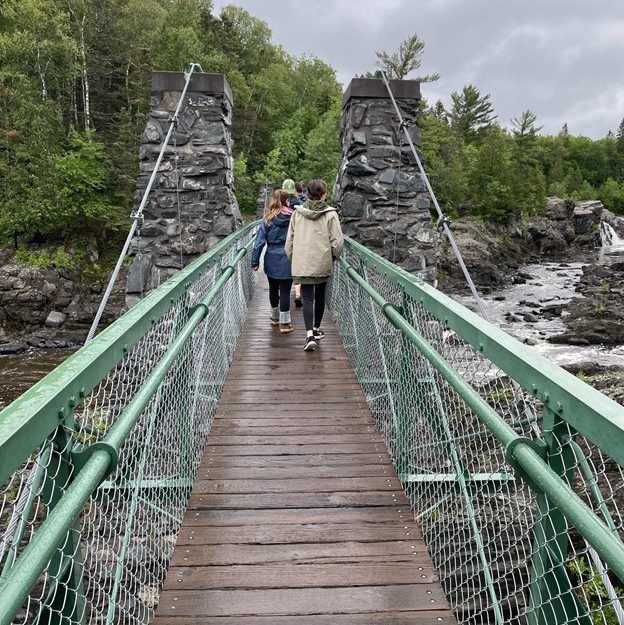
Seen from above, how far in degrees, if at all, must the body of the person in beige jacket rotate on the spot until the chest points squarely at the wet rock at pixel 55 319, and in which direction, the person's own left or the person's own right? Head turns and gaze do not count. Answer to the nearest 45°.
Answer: approximately 45° to the person's own left

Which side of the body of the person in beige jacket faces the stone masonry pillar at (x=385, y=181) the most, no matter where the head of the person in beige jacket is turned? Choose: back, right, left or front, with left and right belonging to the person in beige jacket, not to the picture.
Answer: front

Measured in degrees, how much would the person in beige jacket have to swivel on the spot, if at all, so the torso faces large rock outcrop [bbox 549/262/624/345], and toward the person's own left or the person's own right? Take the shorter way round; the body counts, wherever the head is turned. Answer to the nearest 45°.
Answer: approximately 45° to the person's own right

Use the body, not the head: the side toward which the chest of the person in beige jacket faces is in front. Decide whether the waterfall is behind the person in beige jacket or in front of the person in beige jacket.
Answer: in front

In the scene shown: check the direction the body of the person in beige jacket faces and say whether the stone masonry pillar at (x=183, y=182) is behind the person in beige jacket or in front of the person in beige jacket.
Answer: in front

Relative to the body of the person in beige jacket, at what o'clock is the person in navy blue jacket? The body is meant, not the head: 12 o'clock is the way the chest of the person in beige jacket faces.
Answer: The person in navy blue jacket is roughly at 11 o'clock from the person in beige jacket.

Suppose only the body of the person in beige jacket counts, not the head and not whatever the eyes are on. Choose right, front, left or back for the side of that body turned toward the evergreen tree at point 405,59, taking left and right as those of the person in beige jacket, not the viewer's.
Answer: front

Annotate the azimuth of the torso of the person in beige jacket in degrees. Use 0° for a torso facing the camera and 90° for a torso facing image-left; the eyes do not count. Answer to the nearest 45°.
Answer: approximately 180°
